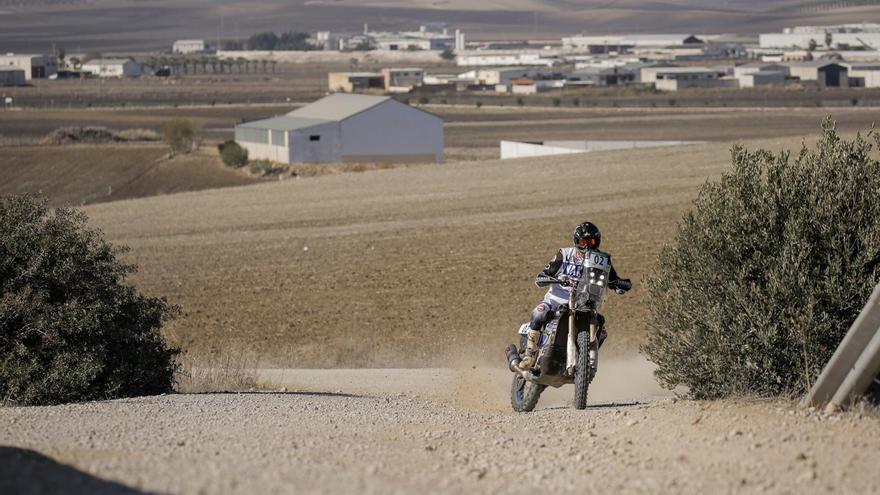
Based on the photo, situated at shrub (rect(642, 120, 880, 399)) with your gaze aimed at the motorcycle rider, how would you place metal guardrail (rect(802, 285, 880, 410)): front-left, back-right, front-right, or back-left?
back-left

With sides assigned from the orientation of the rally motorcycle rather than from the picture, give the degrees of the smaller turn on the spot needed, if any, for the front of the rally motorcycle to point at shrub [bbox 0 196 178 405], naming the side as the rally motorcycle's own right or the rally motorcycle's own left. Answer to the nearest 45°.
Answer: approximately 135° to the rally motorcycle's own right

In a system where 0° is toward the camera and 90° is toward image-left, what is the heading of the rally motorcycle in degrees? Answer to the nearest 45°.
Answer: approximately 315°

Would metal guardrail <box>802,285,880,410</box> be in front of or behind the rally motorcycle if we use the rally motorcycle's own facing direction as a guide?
in front
